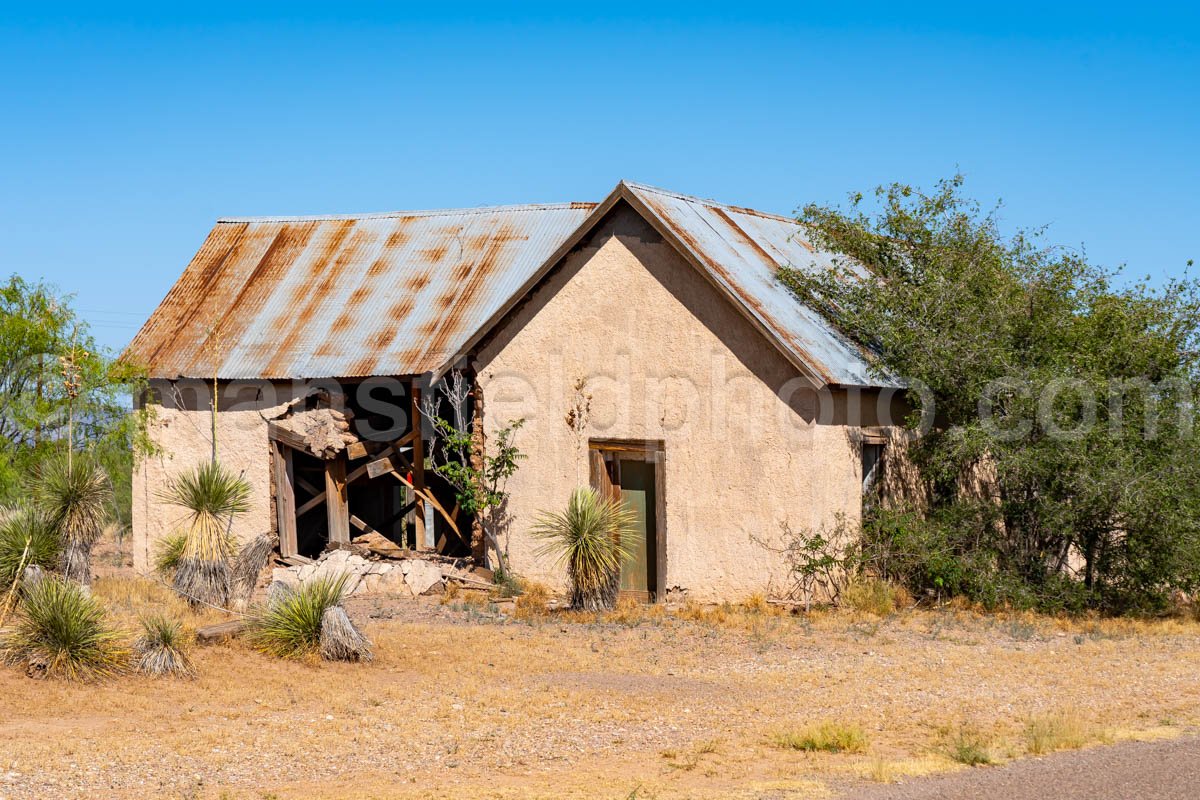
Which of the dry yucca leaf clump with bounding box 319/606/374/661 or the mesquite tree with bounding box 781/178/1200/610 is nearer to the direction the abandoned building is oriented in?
the dry yucca leaf clump

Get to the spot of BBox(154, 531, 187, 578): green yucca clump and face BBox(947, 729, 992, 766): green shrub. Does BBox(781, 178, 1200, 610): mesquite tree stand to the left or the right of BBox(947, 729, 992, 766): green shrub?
left

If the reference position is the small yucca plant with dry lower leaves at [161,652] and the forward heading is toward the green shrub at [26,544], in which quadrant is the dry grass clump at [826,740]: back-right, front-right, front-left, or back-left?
back-right

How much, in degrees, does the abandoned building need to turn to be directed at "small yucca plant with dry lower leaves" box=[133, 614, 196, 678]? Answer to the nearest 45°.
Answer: approximately 45° to its right

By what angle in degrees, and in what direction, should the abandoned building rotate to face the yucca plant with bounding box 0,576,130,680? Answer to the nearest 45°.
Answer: approximately 45° to its right

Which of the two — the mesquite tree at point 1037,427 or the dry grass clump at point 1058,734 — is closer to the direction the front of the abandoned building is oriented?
the dry grass clump

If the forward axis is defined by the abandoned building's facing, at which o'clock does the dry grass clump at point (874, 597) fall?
The dry grass clump is roughly at 10 o'clock from the abandoned building.

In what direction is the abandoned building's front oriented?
toward the camera
